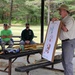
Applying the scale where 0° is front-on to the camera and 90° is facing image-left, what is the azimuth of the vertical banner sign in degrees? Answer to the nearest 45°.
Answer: approximately 45°

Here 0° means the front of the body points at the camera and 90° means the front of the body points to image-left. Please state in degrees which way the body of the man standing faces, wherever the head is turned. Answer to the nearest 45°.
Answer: approximately 90°
